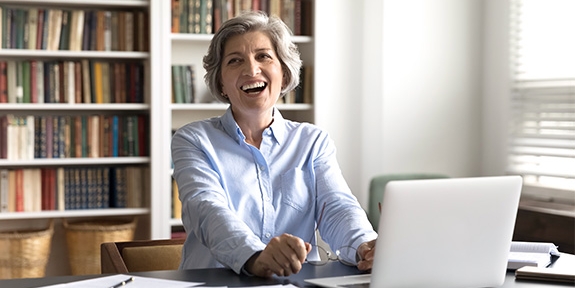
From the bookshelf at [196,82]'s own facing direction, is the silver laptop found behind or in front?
in front

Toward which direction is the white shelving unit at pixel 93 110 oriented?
toward the camera

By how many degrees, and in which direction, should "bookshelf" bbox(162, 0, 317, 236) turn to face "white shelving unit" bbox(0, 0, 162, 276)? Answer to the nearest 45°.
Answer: approximately 90° to its right

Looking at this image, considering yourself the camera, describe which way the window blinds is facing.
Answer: facing the viewer and to the left of the viewer

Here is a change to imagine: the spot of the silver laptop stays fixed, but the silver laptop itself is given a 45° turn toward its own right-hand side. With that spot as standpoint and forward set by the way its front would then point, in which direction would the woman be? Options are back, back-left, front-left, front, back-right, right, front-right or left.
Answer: front-left

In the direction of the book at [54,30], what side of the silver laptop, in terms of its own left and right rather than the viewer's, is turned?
front

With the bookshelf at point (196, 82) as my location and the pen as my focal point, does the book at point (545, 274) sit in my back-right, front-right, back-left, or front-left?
front-left

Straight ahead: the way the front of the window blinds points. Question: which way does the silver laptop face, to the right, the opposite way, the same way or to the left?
to the right

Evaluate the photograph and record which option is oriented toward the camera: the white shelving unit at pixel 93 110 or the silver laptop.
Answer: the white shelving unit

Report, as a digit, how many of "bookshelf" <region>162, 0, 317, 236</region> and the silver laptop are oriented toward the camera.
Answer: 1

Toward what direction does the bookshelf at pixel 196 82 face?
toward the camera

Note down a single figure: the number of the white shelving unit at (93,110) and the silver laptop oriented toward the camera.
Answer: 1

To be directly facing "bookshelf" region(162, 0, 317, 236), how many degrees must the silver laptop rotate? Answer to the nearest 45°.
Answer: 0° — it already faces it

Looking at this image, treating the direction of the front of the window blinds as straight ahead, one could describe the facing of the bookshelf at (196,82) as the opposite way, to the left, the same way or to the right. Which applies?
to the left

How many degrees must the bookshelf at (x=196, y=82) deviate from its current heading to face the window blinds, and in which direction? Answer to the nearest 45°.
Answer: approximately 90° to its left

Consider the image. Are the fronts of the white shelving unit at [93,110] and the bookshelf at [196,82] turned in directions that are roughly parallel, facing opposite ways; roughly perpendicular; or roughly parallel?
roughly parallel

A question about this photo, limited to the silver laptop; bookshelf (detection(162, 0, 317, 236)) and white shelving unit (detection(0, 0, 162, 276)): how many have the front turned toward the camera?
2

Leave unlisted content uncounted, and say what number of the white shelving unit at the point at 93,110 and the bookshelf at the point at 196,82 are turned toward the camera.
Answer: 2

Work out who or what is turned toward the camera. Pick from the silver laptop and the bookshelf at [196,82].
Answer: the bookshelf
